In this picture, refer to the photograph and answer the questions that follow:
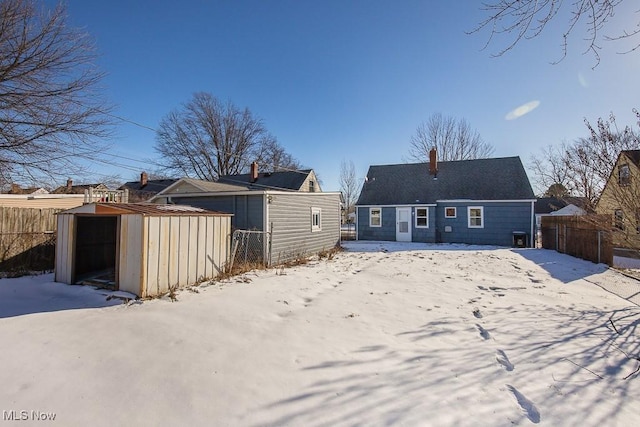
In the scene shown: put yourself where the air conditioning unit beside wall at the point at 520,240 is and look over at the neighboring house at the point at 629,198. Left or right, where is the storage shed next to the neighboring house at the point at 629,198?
right

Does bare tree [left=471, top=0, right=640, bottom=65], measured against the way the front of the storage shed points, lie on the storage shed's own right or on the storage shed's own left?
on the storage shed's own left

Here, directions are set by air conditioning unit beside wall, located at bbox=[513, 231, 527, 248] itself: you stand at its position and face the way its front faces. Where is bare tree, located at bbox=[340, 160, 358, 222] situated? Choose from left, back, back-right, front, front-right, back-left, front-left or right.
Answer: back-right

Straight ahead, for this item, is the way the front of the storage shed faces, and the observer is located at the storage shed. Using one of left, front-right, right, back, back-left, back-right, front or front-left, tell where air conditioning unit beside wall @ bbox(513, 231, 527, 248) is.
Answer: back-left

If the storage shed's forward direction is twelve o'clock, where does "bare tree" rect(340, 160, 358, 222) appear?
The bare tree is roughly at 6 o'clock from the storage shed.

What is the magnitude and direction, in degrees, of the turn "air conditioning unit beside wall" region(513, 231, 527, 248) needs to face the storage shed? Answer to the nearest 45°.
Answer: approximately 45° to its right

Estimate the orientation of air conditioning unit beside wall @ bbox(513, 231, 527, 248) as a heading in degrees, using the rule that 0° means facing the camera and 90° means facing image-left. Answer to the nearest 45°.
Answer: approximately 0°

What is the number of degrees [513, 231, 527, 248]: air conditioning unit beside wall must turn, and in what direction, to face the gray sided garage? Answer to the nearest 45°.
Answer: approximately 45° to its right

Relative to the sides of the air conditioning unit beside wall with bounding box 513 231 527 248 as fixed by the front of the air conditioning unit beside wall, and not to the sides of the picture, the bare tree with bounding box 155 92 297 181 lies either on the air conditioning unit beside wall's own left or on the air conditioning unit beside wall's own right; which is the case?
on the air conditioning unit beside wall's own right

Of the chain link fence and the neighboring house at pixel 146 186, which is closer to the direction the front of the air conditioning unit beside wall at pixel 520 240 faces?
the chain link fence

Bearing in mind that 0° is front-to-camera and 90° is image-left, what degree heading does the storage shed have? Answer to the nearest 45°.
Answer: approximately 45°
